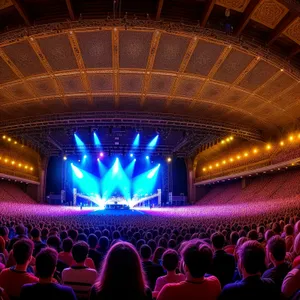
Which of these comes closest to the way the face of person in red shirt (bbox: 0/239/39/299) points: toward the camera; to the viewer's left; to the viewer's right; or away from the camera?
away from the camera

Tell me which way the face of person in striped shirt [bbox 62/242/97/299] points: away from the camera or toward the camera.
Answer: away from the camera

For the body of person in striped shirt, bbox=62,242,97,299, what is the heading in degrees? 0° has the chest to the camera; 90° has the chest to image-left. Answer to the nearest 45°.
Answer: approximately 180°

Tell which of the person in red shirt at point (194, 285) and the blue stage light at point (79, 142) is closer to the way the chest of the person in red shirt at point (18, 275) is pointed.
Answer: the blue stage light

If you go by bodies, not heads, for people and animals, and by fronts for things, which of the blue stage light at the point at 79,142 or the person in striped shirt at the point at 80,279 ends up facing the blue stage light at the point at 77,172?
the person in striped shirt

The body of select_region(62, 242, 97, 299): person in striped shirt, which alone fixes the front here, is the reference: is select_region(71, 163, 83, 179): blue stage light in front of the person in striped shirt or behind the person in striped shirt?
in front

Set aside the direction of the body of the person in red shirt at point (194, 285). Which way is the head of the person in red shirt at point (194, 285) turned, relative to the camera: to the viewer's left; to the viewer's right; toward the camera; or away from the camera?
away from the camera

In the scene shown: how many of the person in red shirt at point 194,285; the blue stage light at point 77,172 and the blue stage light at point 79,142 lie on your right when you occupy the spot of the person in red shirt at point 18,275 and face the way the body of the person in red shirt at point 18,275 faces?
1

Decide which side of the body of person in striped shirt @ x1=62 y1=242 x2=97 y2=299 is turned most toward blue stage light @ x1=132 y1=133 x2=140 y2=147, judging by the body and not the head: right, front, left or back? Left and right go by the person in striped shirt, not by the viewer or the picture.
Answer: front

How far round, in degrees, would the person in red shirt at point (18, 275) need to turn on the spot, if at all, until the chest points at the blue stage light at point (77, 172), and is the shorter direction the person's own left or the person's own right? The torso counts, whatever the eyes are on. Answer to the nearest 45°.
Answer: approximately 45° to the person's own left

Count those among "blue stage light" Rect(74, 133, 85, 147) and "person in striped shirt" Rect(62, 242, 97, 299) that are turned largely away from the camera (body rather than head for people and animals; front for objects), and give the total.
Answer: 1

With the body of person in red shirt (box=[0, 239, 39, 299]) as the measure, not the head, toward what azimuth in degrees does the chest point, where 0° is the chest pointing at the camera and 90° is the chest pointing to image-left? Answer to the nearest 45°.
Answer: approximately 225°
